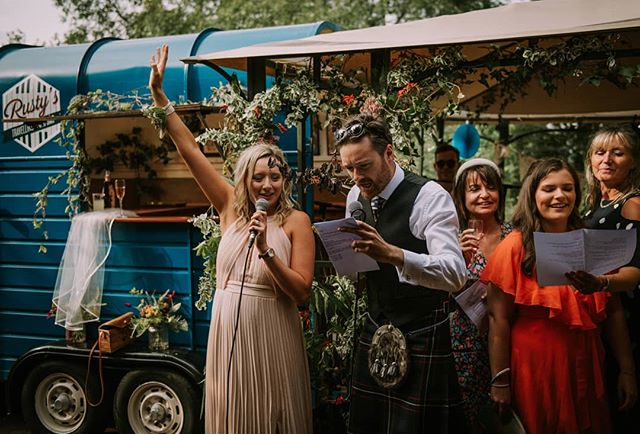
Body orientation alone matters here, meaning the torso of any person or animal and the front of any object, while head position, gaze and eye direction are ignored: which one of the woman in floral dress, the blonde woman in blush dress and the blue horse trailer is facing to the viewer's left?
the blue horse trailer

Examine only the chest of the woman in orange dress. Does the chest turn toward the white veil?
no

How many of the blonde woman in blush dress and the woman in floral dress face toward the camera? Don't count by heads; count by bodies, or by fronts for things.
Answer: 2

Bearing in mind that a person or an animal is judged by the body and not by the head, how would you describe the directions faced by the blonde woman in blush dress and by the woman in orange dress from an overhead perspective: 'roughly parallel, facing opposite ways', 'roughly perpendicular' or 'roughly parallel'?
roughly parallel

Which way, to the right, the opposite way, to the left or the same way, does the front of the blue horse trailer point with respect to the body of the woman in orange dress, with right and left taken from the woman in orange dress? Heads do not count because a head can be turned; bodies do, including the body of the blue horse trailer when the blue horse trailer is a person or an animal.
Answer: to the right

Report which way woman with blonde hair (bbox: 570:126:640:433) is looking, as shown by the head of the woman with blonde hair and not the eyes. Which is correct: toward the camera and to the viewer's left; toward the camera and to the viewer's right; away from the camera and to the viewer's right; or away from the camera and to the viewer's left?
toward the camera and to the viewer's left

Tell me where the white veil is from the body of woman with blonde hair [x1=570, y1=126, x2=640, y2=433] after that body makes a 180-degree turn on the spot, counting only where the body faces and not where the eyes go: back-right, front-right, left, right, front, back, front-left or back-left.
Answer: back-left

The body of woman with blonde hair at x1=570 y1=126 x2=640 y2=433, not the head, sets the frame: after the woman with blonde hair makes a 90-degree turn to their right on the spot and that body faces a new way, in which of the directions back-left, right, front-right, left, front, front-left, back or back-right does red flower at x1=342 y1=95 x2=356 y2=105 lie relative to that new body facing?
front-left

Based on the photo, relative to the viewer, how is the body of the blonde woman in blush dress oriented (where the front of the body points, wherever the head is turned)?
toward the camera

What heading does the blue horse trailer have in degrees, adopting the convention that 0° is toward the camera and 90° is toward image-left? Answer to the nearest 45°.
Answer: approximately 90°

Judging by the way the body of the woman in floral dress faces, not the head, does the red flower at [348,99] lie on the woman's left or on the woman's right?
on the woman's right

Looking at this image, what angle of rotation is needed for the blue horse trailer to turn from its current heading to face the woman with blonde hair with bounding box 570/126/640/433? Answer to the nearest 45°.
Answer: approximately 135° to its left

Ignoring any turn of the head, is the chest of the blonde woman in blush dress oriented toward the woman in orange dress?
no

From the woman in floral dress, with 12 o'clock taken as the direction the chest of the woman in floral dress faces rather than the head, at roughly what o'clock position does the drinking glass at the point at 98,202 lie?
The drinking glass is roughly at 4 o'clock from the woman in floral dress.

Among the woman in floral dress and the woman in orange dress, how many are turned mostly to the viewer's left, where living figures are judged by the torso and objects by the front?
0

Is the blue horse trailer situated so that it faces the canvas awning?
no

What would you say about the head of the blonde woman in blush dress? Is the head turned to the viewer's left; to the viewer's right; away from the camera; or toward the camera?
toward the camera
